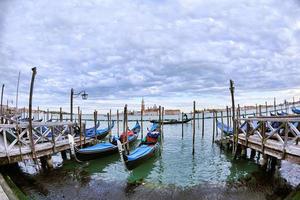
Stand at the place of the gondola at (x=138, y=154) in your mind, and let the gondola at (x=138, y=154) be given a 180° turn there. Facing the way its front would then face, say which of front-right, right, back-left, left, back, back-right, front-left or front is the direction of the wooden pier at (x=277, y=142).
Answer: right
